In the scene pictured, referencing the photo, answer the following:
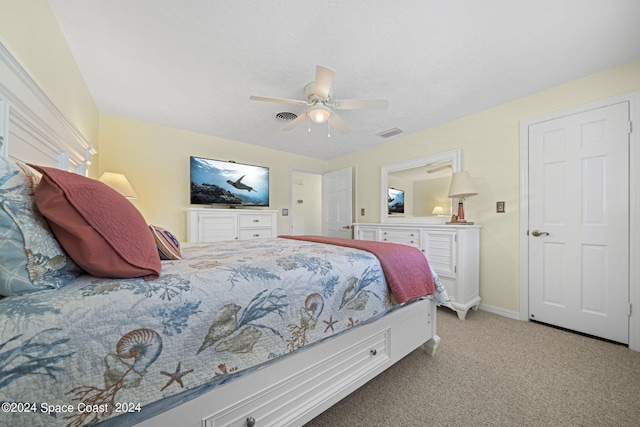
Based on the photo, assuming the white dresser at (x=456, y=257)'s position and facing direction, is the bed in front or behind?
in front

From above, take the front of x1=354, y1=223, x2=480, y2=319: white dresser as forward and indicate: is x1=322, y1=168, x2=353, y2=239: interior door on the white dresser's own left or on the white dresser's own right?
on the white dresser's own right

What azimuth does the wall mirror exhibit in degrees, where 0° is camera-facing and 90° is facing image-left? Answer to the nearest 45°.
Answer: approximately 45°

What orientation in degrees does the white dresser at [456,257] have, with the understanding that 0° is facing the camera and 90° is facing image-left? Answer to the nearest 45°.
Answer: approximately 45°

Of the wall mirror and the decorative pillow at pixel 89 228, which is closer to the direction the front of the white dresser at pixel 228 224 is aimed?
the decorative pillow

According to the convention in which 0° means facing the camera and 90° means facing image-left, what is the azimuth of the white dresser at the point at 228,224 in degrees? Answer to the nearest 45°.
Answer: approximately 0°

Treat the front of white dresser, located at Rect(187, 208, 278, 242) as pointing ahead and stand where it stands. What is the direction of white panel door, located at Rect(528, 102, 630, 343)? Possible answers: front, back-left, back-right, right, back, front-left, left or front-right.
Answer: front-left

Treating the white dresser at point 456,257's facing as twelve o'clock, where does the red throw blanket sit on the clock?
The red throw blanket is roughly at 11 o'clock from the white dresser.

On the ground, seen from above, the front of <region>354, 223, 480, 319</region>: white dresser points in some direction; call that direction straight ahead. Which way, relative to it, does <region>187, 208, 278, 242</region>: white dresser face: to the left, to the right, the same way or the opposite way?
to the left
